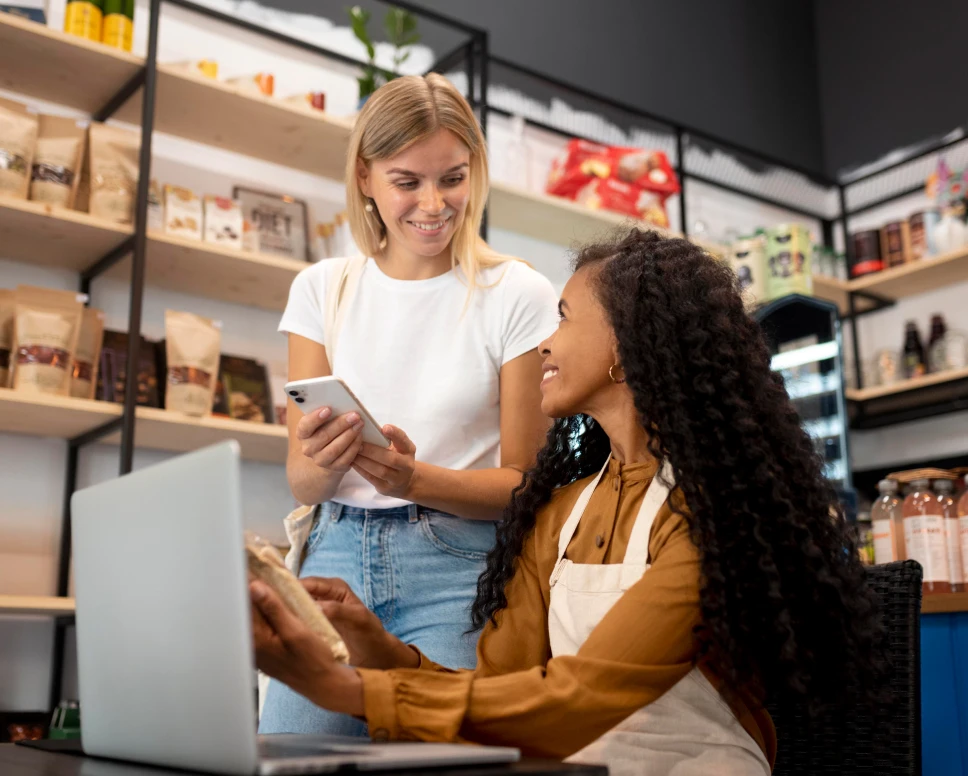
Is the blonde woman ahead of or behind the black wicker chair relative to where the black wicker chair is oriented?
ahead

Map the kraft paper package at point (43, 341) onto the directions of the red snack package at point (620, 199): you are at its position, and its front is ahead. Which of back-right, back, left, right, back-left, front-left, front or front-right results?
front-right

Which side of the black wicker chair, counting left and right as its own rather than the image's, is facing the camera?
left

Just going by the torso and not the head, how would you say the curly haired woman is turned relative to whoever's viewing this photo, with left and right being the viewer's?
facing the viewer and to the left of the viewer

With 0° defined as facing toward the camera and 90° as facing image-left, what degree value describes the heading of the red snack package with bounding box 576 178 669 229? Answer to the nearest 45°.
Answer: approximately 0°

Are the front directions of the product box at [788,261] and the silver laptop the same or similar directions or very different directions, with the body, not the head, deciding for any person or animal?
very different directions

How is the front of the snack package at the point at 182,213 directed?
toward the camera

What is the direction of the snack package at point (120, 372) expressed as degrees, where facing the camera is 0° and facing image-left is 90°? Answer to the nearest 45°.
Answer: approximately 0°

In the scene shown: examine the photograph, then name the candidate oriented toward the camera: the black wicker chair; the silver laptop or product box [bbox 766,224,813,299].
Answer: the product box

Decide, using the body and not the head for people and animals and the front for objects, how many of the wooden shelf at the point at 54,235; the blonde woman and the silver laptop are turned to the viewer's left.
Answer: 0

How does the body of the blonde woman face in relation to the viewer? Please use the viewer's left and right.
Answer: facing the viewer

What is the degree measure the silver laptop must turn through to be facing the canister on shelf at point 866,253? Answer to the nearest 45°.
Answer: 0° — it already faces it

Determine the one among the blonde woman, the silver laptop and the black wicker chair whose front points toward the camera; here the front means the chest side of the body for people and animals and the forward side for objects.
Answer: the blonde woman

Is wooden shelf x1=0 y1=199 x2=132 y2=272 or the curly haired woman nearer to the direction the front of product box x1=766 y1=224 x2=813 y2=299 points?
the curly haired woman

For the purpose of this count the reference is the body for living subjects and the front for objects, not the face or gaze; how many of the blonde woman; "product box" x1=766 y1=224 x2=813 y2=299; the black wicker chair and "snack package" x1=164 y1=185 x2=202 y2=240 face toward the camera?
3

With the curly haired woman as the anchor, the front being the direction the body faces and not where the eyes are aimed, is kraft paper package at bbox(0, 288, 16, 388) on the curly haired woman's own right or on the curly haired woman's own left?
on the curly haired woman's own right

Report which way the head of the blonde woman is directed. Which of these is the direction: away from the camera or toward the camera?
toward the camera

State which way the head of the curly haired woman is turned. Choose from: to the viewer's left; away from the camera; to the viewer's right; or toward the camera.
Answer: to the viewer's left
